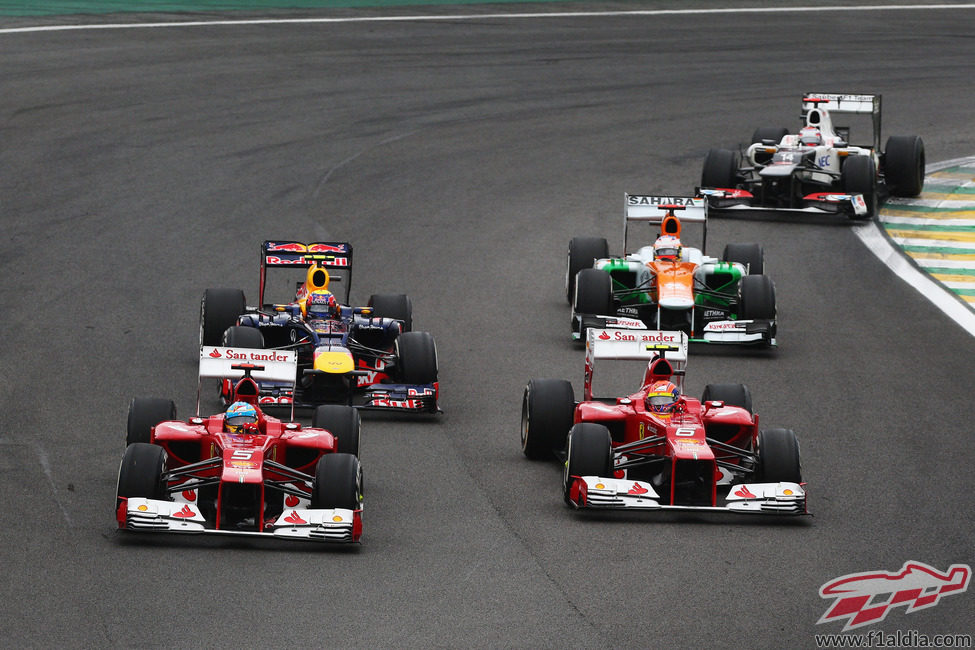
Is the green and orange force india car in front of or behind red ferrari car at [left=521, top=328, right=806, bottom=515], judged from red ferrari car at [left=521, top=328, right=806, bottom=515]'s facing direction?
behind

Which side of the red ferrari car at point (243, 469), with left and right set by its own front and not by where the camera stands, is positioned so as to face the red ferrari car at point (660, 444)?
left

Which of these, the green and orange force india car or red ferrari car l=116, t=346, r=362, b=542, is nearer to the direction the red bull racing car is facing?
the red ferrari car

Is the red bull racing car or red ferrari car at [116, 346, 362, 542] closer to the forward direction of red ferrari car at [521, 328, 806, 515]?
the red ferrari car

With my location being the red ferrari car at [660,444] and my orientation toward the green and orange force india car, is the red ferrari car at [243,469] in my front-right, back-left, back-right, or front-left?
back-left

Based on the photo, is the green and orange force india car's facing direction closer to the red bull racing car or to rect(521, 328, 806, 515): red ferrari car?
the red ferrari car

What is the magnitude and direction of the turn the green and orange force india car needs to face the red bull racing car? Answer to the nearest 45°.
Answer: approximately 45° to its right
